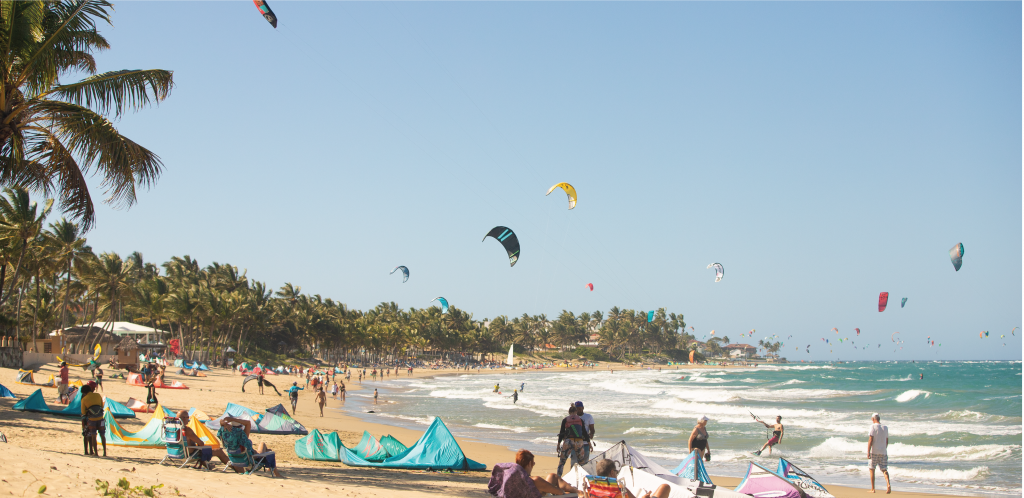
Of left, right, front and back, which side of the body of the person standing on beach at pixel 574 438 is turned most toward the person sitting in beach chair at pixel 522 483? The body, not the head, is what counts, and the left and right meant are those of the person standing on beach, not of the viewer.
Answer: back

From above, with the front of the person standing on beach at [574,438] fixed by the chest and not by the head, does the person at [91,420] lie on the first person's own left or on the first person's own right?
on the first person's own left

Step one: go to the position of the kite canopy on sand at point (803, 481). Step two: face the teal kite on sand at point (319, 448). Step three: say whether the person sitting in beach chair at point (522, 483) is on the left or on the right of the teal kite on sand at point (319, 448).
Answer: left

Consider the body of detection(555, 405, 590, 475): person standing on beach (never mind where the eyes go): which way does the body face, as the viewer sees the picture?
away from the camera

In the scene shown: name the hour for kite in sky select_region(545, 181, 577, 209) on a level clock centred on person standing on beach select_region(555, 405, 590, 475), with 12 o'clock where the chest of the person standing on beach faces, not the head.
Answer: The kite in sky is roughly at 12 o'clock from the person standing on beach.
